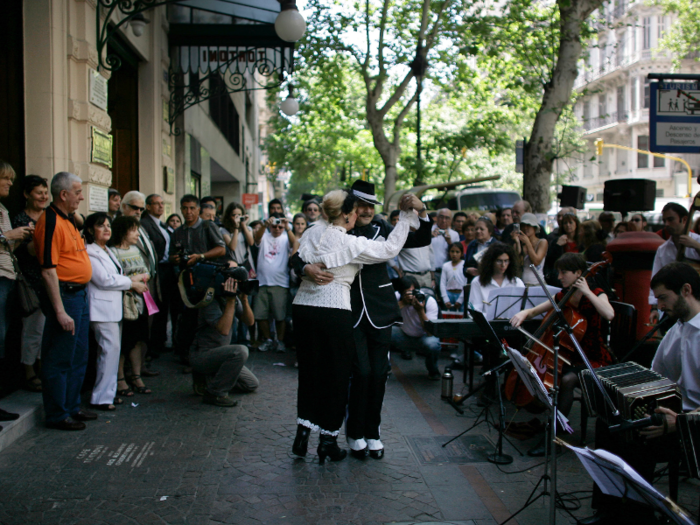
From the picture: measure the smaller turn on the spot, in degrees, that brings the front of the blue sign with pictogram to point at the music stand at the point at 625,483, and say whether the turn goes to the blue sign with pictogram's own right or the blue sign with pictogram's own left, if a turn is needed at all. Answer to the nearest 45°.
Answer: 0° — it already faces it

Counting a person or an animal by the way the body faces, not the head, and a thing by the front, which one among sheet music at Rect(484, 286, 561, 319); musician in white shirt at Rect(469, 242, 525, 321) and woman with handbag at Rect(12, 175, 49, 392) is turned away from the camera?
the sheet music

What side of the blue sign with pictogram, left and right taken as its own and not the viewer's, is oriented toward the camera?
front

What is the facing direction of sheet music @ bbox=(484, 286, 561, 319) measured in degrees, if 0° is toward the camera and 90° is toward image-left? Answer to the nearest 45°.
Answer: approximately 180°

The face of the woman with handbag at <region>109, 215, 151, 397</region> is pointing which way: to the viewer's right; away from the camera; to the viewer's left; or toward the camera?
to the viewer's right

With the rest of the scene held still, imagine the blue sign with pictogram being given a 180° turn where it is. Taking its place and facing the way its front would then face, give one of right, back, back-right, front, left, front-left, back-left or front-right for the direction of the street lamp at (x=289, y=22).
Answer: left

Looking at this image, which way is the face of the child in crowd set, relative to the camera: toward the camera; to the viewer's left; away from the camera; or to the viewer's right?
toward the camera

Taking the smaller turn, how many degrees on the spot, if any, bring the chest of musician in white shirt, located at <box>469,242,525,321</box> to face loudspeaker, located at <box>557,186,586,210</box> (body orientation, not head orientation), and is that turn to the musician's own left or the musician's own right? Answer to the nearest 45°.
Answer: approximately 135° to the musician's own left

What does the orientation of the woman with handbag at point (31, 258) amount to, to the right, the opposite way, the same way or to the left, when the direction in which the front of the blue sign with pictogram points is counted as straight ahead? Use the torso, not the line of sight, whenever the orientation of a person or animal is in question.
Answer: to the left

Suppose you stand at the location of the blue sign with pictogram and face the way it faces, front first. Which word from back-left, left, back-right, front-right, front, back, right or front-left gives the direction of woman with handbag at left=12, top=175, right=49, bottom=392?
front-right

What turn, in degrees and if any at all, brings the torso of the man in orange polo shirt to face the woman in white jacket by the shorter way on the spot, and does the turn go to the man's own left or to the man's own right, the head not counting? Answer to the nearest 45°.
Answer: approximately 45° to the man's own left

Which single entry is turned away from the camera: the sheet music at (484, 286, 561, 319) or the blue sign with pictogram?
the sheet music

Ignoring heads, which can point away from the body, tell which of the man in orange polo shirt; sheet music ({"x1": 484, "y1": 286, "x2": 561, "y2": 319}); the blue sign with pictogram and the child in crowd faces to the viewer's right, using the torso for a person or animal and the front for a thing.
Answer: the man in orange polo shirt

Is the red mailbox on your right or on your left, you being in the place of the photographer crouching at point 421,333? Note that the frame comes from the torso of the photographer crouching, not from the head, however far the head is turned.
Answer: on your left

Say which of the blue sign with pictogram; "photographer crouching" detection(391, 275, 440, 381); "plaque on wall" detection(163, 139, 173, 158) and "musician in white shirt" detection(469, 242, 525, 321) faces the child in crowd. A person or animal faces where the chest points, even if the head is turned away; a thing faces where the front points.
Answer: the plaque on wall

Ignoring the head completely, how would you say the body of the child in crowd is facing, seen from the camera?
toward the camera

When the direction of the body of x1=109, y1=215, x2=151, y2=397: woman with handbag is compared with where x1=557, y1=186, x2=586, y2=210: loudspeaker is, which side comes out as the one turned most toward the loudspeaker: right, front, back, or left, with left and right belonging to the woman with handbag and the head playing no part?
left
